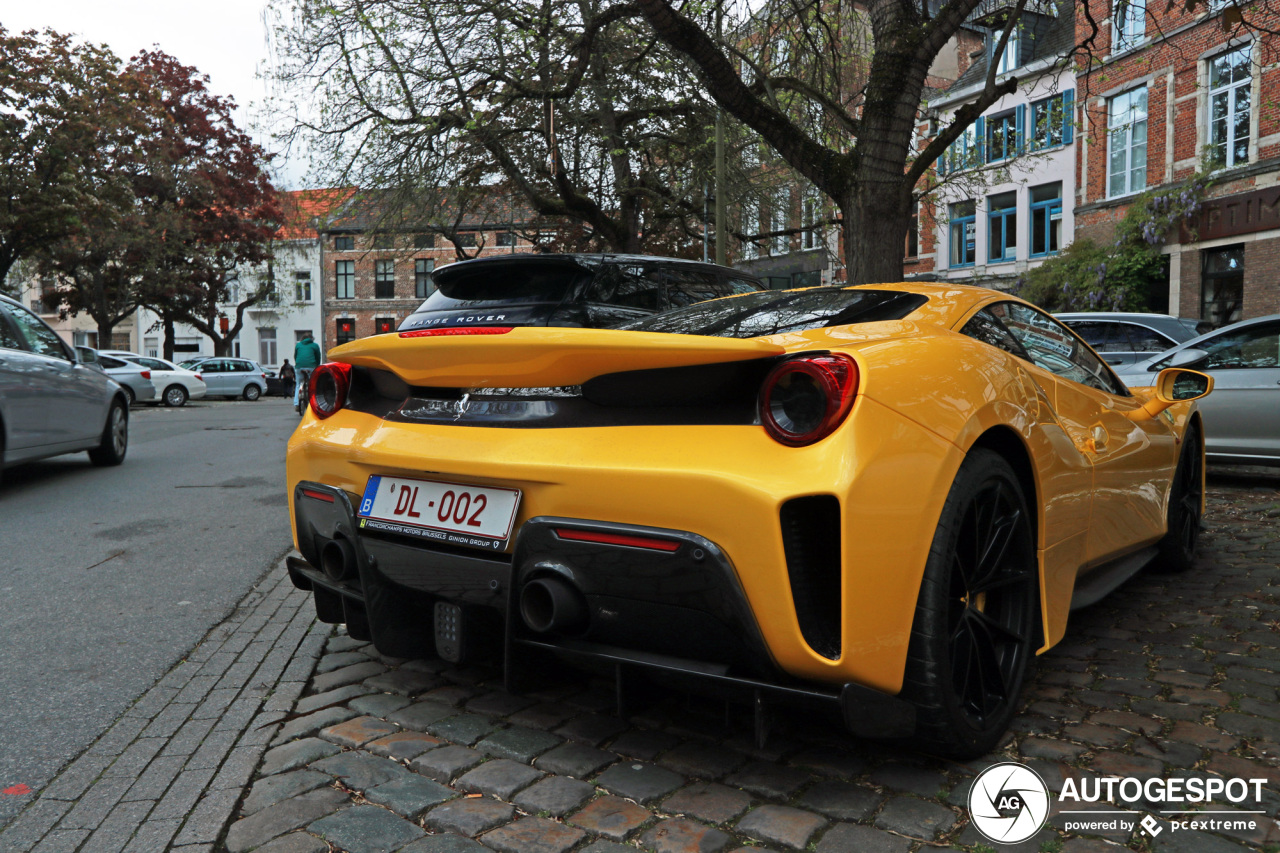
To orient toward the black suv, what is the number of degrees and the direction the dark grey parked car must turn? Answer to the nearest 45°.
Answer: approximately 45° to its left

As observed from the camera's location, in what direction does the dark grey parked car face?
facing to the left of the viewer

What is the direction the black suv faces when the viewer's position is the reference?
facing away from the viewer and to the right of the viewer

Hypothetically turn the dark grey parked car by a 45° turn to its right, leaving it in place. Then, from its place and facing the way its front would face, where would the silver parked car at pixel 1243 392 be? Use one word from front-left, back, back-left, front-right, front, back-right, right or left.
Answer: back-left

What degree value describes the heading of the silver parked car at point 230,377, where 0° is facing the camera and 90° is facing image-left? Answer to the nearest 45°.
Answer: approximately 90°

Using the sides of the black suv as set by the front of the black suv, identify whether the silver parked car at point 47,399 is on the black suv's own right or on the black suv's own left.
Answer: on the black suv's own left

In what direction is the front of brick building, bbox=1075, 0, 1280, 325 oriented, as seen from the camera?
facing the viewer and to the left of the viewer

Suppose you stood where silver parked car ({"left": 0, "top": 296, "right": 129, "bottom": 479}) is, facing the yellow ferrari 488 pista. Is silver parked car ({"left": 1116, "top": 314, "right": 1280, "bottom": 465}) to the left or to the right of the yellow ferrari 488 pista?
left

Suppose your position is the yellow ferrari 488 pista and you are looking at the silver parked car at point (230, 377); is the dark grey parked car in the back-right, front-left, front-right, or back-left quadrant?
front-right

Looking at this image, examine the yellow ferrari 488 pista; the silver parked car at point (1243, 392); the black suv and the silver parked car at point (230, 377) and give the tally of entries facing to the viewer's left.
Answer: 2

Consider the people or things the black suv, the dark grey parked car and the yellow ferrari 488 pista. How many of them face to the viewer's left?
1

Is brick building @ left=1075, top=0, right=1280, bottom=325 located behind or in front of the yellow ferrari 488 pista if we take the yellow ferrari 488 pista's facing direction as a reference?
in front

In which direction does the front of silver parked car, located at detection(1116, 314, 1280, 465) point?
to the viewer's left

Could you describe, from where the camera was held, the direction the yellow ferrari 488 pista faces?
facing away from the viewer and to the right of the viewer
